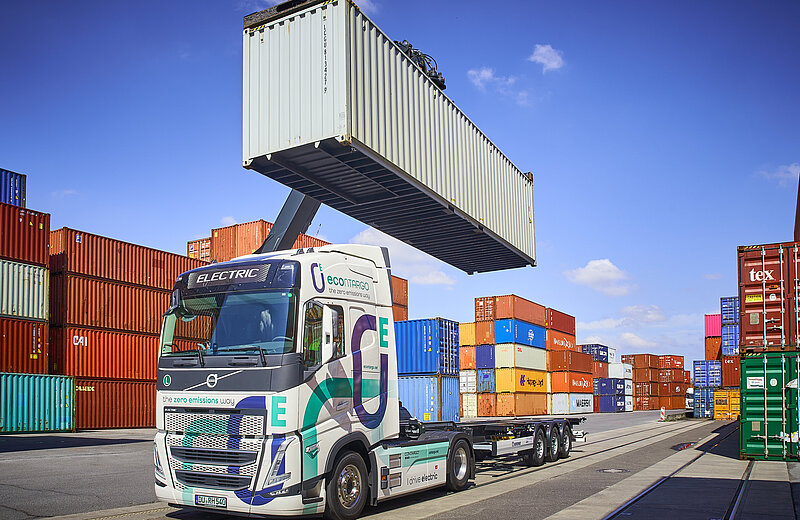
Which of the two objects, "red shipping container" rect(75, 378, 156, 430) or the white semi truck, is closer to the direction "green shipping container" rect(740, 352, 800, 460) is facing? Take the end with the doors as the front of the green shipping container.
the white semi truck

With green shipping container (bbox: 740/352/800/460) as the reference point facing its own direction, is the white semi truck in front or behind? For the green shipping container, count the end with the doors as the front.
in front

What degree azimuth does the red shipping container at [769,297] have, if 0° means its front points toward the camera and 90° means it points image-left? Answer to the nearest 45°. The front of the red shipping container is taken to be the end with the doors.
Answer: approximately 0°

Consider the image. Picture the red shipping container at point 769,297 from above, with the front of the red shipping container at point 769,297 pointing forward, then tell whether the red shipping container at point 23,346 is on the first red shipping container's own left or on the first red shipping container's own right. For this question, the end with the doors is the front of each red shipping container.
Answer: on the first red shipping container's own right

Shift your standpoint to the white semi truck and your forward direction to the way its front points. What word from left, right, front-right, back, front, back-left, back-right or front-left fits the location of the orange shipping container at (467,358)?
back-right

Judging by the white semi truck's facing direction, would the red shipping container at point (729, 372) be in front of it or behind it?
behind

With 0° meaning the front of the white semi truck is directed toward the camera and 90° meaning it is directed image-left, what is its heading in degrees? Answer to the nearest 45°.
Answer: approximately 45°
